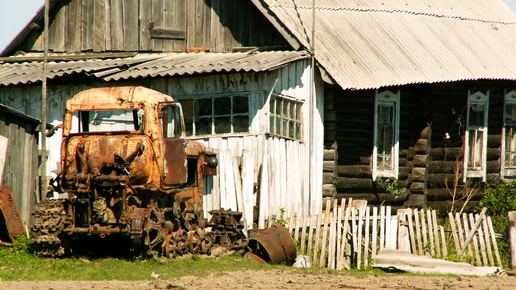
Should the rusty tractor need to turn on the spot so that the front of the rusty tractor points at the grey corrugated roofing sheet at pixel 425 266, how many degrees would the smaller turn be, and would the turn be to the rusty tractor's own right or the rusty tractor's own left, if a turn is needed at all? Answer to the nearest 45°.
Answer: approximately 45° to the rusty tractor's own right

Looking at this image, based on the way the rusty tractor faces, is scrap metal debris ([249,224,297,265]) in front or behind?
in front

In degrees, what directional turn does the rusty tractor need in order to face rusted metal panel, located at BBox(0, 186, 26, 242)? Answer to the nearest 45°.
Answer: approximately 90° to its left

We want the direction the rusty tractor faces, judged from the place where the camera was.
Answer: facing away from the viewer and to the right of the viewer

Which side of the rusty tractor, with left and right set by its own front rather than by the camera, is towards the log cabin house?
front

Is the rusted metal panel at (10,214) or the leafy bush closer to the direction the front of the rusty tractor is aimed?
the leafy bush
